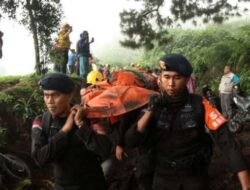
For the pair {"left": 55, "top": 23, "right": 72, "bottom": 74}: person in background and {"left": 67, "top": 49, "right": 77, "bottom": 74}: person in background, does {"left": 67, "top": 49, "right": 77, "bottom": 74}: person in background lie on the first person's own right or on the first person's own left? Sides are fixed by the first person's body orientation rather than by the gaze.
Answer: on the first person's own left

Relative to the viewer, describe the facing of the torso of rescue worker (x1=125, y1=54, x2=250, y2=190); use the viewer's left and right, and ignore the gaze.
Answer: facing the viewer

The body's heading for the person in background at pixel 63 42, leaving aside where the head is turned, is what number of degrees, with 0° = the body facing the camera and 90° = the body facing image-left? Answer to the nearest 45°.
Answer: approximately 270°

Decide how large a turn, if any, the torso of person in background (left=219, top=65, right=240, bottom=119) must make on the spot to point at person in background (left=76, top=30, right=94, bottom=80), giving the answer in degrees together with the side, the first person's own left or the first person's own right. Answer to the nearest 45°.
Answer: approximately 45° to the first person's own right

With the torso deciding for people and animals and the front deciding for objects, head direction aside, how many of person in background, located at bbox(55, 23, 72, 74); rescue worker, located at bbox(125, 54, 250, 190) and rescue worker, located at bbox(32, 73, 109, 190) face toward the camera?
2

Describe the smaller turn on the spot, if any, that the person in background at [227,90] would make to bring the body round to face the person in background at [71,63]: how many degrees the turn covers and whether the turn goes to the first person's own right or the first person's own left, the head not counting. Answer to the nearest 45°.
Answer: approximately 45° to the first person's own right
